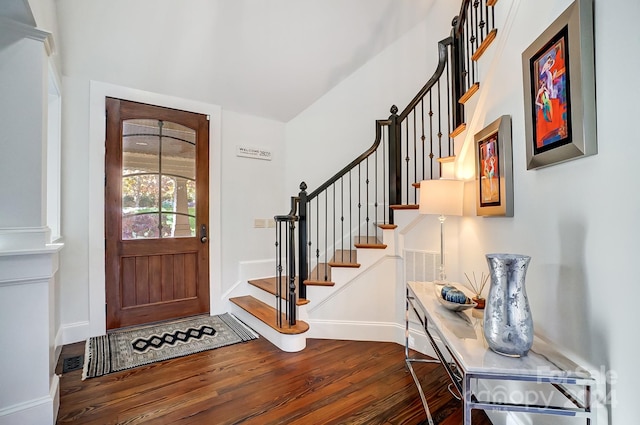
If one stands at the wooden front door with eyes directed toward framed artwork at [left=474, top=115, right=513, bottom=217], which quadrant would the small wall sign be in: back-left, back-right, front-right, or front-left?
front-left

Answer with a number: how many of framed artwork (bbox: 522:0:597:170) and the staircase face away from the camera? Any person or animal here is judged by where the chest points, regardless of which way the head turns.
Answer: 0

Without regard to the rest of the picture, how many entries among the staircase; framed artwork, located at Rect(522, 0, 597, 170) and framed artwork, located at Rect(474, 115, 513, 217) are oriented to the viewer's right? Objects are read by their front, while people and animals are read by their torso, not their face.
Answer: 0

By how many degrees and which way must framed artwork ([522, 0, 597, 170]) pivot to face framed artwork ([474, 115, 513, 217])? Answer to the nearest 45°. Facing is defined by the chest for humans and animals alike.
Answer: approximately 90° to its right

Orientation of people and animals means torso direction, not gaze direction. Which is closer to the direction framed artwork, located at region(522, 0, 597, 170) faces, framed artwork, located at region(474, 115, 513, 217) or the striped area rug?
the striped area rug

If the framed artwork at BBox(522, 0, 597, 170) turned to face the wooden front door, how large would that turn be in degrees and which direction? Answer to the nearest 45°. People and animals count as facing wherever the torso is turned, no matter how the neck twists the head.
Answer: approximately 45° to its right

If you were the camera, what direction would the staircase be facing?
facing the viewer and to the left of the viewer

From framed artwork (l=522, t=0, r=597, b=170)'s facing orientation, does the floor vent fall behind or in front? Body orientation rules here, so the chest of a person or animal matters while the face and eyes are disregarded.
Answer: in front

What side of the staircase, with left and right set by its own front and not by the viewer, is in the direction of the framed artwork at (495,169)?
left

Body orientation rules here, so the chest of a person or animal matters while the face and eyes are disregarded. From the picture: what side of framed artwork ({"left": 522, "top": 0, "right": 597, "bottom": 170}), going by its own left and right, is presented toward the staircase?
right

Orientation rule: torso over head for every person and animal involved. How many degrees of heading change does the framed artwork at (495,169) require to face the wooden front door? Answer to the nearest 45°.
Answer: approximately 45° to its right
